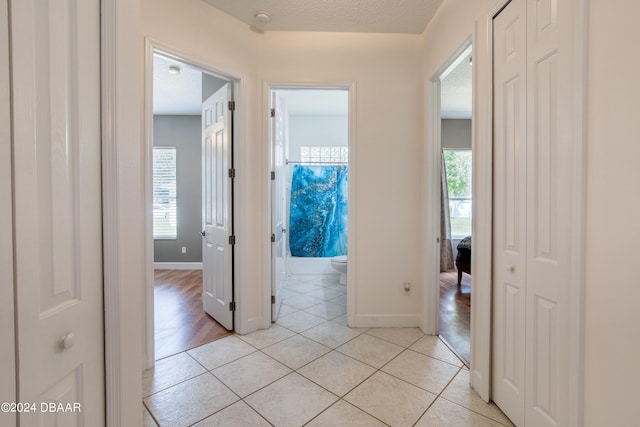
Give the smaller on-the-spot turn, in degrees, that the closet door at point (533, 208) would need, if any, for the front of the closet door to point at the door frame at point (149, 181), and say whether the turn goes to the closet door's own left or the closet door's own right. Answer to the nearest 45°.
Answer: approximately 45° to the closet door's own right

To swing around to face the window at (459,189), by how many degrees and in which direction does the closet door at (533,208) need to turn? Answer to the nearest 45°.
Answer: approximately 135° to its right

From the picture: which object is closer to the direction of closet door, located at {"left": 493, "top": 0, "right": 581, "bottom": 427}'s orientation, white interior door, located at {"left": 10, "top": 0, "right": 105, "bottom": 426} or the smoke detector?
the white interior door

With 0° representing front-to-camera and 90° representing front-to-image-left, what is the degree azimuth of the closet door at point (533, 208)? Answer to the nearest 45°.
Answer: approximately 45°

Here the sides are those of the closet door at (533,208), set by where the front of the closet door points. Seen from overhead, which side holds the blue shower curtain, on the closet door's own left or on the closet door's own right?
on the closet door's own right

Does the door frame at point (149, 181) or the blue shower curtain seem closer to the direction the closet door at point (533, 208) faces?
the door frame
